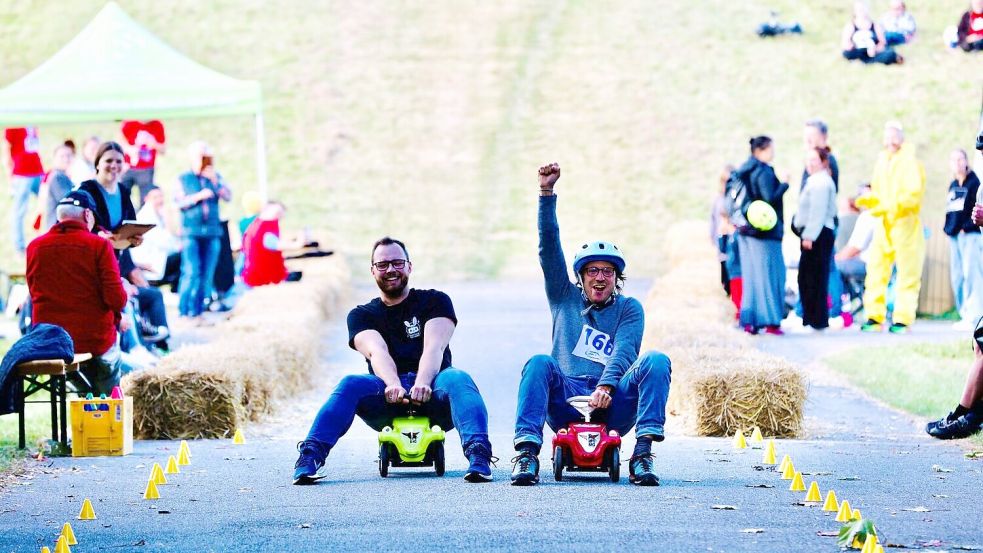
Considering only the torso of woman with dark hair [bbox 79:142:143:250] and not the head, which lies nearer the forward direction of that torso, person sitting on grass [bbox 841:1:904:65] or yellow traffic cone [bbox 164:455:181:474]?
the yellow traffic cone

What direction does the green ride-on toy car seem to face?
toward the camera

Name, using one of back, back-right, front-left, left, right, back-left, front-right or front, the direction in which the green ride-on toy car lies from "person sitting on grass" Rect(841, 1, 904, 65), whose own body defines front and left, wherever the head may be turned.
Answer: front

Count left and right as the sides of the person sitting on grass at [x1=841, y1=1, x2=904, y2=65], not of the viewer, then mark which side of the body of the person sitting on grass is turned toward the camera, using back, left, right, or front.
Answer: front

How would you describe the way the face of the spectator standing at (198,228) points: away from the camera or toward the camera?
toward the camera

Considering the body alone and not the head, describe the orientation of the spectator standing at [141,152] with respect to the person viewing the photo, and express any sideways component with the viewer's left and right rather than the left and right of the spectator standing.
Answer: facing the viewer

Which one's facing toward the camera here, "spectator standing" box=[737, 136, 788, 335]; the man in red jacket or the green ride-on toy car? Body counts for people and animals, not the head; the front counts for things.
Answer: the green ride-on toy car

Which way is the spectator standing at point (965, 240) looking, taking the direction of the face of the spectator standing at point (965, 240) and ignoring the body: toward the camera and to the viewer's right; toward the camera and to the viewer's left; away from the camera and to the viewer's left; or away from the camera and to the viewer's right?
toward the camera and to the viewer's left

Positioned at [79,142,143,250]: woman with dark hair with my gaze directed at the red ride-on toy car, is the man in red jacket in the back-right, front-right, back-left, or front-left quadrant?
front-right

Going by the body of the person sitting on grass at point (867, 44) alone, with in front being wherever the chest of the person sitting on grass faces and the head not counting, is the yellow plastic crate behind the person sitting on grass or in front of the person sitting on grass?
in front

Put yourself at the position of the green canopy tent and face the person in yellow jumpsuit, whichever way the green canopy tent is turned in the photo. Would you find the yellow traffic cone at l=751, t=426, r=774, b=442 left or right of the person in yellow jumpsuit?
right

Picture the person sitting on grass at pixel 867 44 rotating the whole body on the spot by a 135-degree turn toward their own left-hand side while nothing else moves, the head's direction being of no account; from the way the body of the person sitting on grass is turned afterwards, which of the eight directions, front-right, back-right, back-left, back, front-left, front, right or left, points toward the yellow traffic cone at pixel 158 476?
back-right

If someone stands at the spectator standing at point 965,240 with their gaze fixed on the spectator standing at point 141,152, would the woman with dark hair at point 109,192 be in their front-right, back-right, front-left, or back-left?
front-left

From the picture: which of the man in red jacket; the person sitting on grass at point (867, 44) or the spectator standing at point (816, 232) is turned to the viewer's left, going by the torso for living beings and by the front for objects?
the spectator standing
